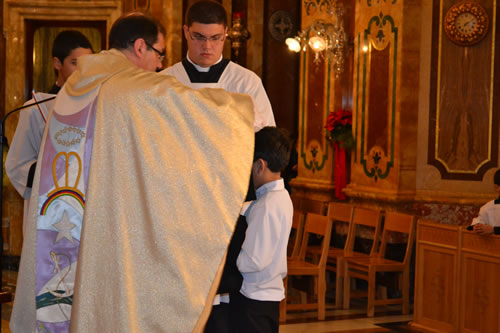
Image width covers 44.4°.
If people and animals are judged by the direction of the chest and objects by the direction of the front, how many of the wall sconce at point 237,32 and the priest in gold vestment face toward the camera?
1

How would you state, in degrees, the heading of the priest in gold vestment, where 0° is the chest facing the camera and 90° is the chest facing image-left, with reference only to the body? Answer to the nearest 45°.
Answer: approximately 225°

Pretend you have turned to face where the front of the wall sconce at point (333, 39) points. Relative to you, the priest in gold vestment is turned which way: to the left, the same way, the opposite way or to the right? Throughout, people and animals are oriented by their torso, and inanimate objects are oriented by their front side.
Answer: the opposite way

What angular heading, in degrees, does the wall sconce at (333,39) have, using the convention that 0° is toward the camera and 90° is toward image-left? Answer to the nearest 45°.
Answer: approximately 45°

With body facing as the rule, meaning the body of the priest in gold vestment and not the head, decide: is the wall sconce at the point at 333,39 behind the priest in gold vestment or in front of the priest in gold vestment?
in front

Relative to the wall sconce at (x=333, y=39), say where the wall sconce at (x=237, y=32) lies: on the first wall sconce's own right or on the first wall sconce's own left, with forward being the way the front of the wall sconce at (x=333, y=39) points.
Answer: on the first wall sconce's own right

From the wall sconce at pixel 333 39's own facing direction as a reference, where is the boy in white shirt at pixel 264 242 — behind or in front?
in front

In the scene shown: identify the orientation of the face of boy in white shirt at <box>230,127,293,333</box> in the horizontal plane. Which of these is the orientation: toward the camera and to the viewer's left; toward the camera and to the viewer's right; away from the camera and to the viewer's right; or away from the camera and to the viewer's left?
away from the camera and to the viewer's left

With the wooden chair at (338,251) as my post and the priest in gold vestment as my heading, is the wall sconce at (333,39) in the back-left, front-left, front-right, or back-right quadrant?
back-right
